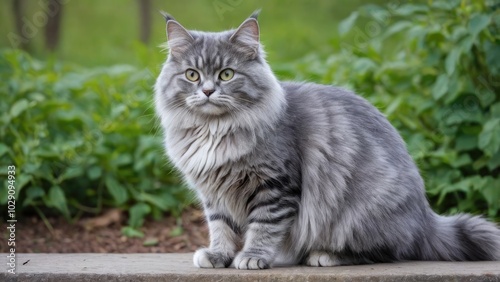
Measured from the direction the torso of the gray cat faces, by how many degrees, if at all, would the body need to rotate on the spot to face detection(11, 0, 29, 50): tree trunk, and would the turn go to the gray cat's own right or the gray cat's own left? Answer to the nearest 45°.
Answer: approximately 90° to the gray cat's own right

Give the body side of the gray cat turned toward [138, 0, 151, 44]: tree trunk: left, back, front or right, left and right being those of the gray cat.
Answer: right

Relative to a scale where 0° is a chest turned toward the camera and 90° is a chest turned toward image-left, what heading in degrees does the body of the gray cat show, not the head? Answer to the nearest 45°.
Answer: approximately 45°

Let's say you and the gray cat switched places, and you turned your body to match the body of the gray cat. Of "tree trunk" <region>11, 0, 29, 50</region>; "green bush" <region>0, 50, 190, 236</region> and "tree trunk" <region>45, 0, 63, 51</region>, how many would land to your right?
3

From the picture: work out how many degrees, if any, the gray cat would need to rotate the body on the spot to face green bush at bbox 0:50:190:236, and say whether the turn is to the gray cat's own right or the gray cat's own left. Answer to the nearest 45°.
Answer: approximately 90° to the gray cat's own right

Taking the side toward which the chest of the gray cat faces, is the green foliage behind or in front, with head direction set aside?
behind

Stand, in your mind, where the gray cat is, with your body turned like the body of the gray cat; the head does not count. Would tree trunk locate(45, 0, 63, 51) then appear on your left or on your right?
on your right
